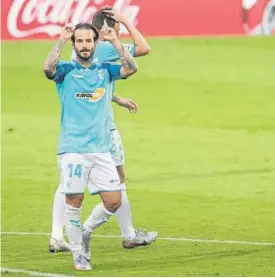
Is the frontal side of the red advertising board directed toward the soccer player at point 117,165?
yes

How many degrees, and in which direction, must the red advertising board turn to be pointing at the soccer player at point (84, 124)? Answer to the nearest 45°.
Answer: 0° — it already faces them

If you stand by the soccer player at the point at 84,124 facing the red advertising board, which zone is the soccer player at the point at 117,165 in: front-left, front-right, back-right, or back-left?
front-right

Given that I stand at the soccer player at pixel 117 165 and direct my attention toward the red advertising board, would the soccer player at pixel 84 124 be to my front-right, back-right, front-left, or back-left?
back-left

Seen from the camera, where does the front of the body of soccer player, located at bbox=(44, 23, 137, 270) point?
toward the camera

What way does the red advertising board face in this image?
toward the camera

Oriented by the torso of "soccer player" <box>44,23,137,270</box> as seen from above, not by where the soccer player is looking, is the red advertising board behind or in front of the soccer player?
behind

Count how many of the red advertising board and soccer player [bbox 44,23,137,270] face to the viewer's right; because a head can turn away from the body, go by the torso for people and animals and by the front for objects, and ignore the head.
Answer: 0
